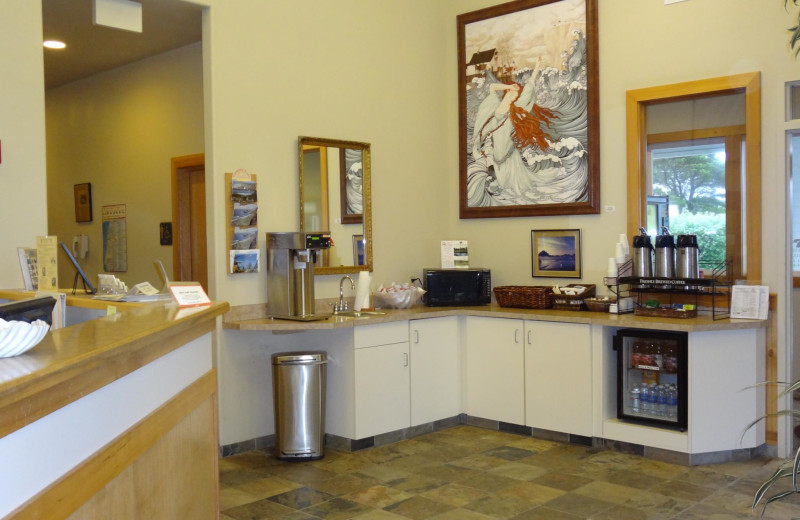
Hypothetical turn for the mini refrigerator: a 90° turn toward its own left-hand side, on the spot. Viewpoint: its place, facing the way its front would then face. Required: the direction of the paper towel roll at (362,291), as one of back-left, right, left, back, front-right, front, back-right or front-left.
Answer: back-right

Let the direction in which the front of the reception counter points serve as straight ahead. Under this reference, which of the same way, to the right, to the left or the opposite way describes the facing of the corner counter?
to the right

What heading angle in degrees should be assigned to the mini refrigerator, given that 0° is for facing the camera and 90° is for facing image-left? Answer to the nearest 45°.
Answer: approximately 45°

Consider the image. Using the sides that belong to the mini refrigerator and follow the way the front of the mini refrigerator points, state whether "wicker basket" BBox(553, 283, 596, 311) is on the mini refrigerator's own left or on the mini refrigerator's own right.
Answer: on the mini refrigerator's own right

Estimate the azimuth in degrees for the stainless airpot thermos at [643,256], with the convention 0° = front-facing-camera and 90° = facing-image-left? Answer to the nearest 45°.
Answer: approximately 45°

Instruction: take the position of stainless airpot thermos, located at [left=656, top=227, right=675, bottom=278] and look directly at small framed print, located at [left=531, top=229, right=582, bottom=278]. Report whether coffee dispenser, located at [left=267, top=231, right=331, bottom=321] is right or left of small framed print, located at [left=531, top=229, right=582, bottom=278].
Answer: left

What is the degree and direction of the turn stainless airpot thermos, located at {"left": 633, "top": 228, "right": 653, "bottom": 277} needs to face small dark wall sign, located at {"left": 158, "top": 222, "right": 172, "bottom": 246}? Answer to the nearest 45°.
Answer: approximately 45° to its right

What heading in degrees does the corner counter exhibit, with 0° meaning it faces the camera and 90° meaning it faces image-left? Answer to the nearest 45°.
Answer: approximately 0°

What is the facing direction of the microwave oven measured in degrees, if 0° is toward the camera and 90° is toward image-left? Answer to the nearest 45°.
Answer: approximately 0°
